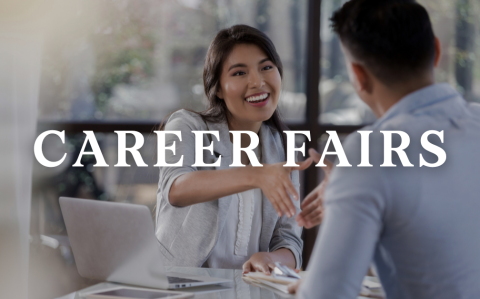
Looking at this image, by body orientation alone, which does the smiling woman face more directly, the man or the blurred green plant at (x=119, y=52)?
the man

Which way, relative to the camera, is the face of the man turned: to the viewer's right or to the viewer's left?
to the viewer's left

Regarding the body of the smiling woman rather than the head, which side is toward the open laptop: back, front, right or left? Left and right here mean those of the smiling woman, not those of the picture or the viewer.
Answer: right

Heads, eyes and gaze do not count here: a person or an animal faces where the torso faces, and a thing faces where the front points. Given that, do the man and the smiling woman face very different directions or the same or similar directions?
very different directions

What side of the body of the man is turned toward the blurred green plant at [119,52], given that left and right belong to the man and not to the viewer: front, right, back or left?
front

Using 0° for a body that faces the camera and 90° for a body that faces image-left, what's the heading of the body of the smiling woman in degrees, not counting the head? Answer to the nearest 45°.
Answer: approximately 315°

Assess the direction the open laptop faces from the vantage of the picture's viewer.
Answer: facing away from the viewer and to the right of the viewer

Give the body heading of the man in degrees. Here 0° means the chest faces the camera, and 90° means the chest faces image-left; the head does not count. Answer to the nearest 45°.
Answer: approximately 135°

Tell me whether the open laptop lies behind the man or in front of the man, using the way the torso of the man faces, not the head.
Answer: in front

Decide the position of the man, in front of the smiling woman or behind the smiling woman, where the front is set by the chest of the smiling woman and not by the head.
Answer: in front

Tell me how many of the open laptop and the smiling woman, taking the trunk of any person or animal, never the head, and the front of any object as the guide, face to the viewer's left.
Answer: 0

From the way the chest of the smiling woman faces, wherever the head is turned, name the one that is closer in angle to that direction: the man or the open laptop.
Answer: the man

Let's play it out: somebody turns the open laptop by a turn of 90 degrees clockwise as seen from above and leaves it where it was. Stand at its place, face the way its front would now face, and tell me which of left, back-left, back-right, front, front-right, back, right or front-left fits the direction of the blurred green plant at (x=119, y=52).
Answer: back-left

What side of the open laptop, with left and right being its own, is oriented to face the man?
right
